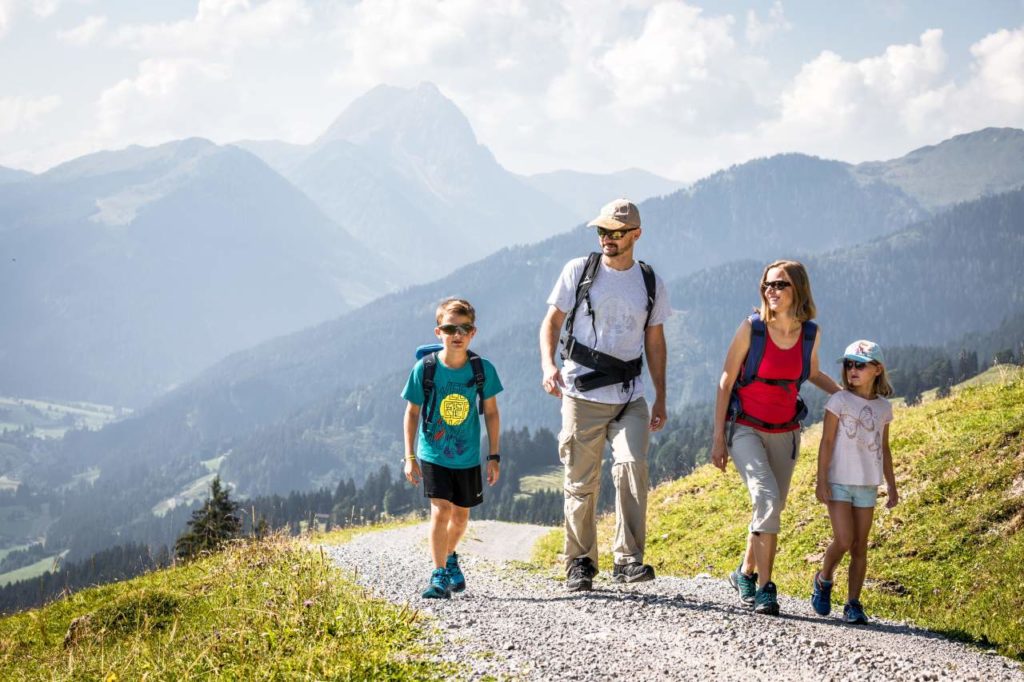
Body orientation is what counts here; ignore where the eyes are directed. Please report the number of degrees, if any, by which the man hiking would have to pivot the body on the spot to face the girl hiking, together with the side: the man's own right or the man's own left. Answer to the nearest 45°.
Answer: approximately 90° to the man's own left

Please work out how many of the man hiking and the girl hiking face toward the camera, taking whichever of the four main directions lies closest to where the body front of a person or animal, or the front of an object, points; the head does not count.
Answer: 2

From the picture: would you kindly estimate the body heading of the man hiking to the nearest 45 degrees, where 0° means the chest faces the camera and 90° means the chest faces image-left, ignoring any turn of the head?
approximately 0°

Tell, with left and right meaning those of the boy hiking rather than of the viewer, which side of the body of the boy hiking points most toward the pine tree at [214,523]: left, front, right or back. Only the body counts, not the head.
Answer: back

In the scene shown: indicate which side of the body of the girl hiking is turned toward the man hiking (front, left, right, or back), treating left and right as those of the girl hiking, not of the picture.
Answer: right

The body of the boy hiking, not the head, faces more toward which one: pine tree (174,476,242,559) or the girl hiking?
the girl hiking

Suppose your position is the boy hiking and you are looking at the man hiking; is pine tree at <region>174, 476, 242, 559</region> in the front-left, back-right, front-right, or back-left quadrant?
back-left

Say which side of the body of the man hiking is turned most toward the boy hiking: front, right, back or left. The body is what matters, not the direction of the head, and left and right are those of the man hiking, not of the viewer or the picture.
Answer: right

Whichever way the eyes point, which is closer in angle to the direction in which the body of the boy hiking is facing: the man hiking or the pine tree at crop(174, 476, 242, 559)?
the man hiking
